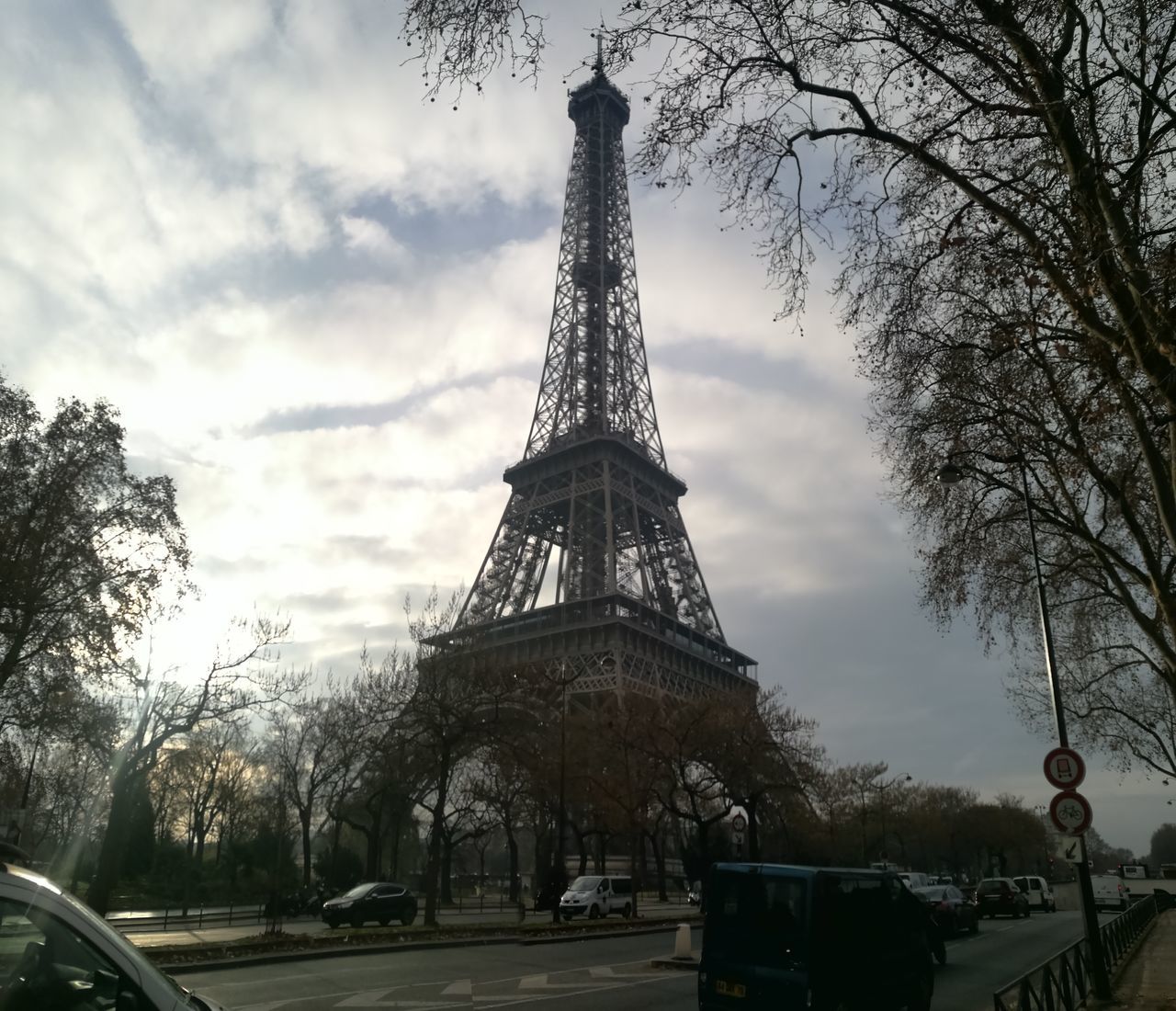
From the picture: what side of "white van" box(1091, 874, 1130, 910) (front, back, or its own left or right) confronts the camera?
back

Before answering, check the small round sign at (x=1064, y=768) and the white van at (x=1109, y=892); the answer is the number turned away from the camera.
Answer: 1

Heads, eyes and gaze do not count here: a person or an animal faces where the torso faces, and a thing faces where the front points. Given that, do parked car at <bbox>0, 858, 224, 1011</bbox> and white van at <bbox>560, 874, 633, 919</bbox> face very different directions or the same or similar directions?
very different directions

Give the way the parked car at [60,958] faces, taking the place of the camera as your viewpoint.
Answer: facing to the right of the viewer

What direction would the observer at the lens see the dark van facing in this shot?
facing away from the viewer and to the right of the viewer

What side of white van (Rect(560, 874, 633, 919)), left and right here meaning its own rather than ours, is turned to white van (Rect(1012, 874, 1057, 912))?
back

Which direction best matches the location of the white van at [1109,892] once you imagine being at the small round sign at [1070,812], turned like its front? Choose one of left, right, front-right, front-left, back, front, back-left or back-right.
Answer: back

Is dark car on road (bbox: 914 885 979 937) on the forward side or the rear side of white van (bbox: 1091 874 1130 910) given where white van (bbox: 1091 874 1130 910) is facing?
on the rear side
